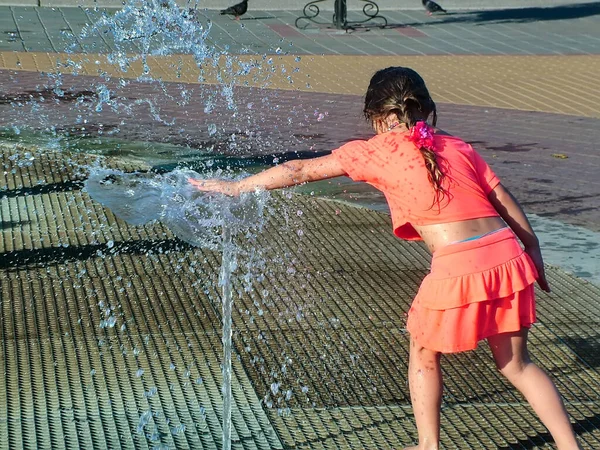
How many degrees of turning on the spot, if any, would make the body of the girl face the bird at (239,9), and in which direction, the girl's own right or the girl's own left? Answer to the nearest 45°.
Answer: approximately 45° to the girl's own right

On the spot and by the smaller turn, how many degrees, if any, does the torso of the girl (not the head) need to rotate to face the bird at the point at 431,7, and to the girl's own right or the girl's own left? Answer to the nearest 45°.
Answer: approximately 45° to the girl's own right

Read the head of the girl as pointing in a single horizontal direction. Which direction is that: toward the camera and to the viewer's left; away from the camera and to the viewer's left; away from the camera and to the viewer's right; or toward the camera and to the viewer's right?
away from the camera and to the viewer's left

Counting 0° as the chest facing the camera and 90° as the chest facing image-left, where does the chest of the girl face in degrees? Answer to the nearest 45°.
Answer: approximately 135°
